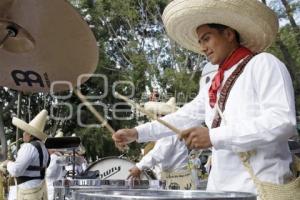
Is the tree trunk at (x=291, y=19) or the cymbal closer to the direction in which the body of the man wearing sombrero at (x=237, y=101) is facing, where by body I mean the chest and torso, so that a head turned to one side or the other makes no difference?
the cymbal

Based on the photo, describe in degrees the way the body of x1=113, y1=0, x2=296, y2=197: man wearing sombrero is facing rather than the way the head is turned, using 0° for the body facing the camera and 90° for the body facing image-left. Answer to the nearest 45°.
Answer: approximately 45°

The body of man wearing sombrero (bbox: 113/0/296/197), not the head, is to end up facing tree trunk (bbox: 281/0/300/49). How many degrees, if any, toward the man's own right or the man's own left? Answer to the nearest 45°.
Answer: approximately 135° to the man's own right

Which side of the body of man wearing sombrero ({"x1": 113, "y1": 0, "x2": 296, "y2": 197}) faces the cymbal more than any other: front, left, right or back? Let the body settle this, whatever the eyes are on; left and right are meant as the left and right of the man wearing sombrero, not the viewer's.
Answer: front

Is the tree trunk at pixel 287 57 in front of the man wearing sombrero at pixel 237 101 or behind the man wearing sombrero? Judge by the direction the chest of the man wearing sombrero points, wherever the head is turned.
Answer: behind
